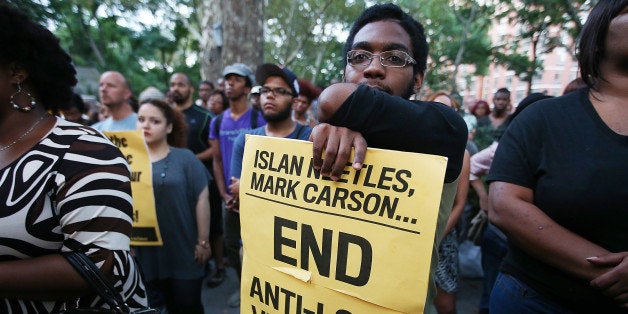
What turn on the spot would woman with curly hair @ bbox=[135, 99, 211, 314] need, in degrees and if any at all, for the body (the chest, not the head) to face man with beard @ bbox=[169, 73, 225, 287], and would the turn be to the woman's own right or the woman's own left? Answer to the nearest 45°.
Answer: approximately 135° to the woman's own right

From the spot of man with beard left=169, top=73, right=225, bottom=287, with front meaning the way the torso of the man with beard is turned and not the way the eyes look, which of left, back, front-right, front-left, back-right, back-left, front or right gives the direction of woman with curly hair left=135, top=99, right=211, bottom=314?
front-left

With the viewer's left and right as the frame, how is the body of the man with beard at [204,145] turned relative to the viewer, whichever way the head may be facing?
facing the viewer and to the left of the viewer

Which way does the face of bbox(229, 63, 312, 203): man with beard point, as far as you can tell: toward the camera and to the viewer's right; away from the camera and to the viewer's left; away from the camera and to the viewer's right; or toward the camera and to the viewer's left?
toward the camera and to the viewer's left

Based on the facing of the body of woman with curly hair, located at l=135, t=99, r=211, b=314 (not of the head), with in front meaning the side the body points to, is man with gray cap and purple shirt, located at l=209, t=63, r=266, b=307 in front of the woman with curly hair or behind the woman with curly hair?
behind
